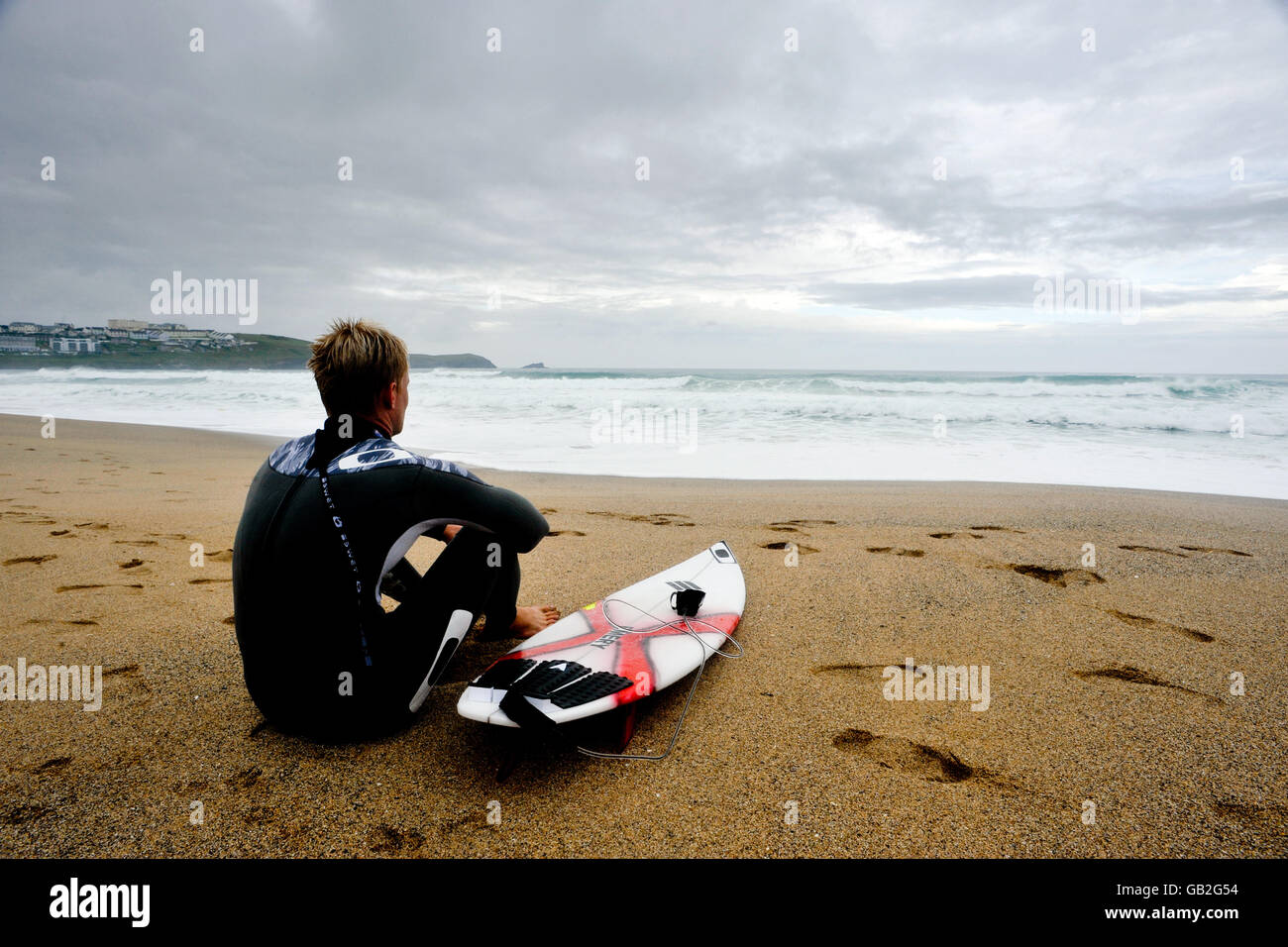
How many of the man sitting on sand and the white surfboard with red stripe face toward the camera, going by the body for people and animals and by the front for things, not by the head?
0

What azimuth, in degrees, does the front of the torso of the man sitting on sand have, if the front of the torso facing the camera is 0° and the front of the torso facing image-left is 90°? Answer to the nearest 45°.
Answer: approximately 225°

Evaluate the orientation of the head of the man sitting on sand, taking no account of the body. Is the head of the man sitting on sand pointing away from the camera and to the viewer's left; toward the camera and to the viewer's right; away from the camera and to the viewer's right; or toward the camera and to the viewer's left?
away from the camera and to the viewer's right

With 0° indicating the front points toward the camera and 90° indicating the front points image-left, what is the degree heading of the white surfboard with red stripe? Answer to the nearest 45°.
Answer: approximately 225°

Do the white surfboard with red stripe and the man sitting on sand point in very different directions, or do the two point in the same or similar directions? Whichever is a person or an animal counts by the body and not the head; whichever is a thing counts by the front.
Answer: same or similar directions
